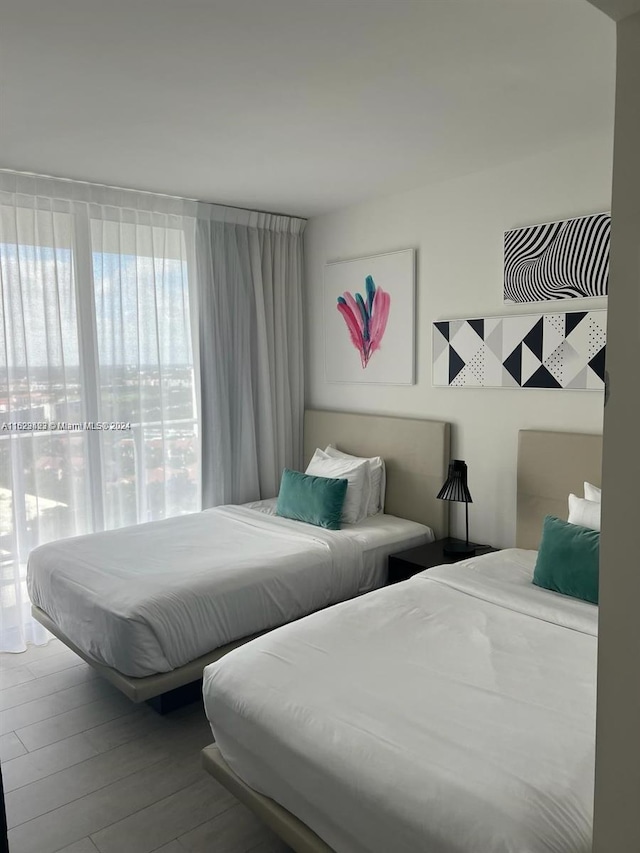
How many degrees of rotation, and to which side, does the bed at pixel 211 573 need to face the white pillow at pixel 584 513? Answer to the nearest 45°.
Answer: approximately 135° to its left

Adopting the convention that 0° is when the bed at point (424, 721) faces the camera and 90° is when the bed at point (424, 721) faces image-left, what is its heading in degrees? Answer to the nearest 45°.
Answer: approximately 45°

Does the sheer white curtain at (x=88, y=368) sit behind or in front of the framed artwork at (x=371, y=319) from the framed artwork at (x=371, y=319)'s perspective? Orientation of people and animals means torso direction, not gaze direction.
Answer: in front

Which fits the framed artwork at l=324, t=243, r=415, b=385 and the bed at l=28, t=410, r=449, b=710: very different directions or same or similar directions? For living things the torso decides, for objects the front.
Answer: same or similar directions

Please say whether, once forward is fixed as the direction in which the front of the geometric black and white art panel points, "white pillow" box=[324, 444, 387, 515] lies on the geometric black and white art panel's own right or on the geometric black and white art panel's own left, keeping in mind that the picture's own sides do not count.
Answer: on the geometric black and white art panel's own right

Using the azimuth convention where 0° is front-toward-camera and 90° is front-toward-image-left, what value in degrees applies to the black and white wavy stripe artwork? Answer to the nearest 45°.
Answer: approximately 45°

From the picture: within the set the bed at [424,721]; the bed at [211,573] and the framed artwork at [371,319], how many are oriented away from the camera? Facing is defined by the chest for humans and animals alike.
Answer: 0

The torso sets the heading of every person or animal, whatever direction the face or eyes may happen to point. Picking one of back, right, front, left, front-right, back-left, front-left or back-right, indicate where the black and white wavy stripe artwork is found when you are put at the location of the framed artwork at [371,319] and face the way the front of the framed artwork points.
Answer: left

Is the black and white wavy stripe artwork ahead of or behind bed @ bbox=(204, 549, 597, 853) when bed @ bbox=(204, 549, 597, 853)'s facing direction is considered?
behind
